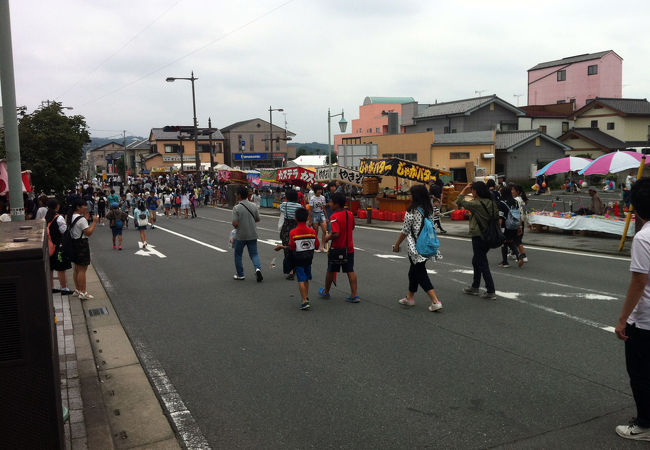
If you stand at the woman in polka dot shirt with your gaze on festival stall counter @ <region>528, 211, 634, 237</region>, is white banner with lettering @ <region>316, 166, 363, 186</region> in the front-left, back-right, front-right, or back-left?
front-left

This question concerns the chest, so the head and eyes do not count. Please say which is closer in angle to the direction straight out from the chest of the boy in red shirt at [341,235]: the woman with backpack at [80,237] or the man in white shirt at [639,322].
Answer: the woman with backpack

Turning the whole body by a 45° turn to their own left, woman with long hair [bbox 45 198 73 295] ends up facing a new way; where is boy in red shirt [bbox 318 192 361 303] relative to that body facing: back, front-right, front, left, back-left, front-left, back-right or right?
back-right

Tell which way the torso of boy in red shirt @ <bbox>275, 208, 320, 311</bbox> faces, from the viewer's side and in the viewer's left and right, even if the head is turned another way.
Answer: facing away from the viewer

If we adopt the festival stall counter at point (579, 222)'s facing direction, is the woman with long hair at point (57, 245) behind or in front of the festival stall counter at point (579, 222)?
in front

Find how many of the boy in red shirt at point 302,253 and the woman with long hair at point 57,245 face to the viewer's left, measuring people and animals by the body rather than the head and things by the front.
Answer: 0

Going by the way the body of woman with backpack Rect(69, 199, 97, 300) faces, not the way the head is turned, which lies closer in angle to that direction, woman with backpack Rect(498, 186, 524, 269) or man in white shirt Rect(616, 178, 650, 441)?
the woman with backpack

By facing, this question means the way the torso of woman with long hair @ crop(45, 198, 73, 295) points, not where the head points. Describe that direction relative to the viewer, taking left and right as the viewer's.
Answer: facing away from the viewer and to the right of the viewer

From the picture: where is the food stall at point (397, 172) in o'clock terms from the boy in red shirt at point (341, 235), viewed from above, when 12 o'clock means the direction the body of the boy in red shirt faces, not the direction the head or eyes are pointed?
The food stall is roughly at 2 o'clock from the boy in red shirt.

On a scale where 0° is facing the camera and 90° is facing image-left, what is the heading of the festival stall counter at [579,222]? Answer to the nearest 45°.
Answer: approximately 45°

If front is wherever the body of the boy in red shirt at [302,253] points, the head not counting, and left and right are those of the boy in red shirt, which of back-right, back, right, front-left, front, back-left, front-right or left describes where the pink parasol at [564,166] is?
front-right

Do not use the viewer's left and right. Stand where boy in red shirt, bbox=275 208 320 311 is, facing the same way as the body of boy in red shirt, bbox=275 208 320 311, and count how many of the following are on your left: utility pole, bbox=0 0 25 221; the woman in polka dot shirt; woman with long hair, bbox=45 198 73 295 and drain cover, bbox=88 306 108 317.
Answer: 3

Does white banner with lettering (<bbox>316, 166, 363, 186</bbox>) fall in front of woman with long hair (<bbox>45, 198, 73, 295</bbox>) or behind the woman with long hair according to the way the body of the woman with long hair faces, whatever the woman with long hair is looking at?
in front

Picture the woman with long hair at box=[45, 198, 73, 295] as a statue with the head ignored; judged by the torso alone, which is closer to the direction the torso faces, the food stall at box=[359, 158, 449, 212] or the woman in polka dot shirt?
the food stall

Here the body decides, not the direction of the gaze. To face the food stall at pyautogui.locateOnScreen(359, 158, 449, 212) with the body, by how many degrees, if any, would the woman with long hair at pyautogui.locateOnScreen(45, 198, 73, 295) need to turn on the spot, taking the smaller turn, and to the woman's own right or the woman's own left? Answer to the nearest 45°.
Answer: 0° — they already face it
